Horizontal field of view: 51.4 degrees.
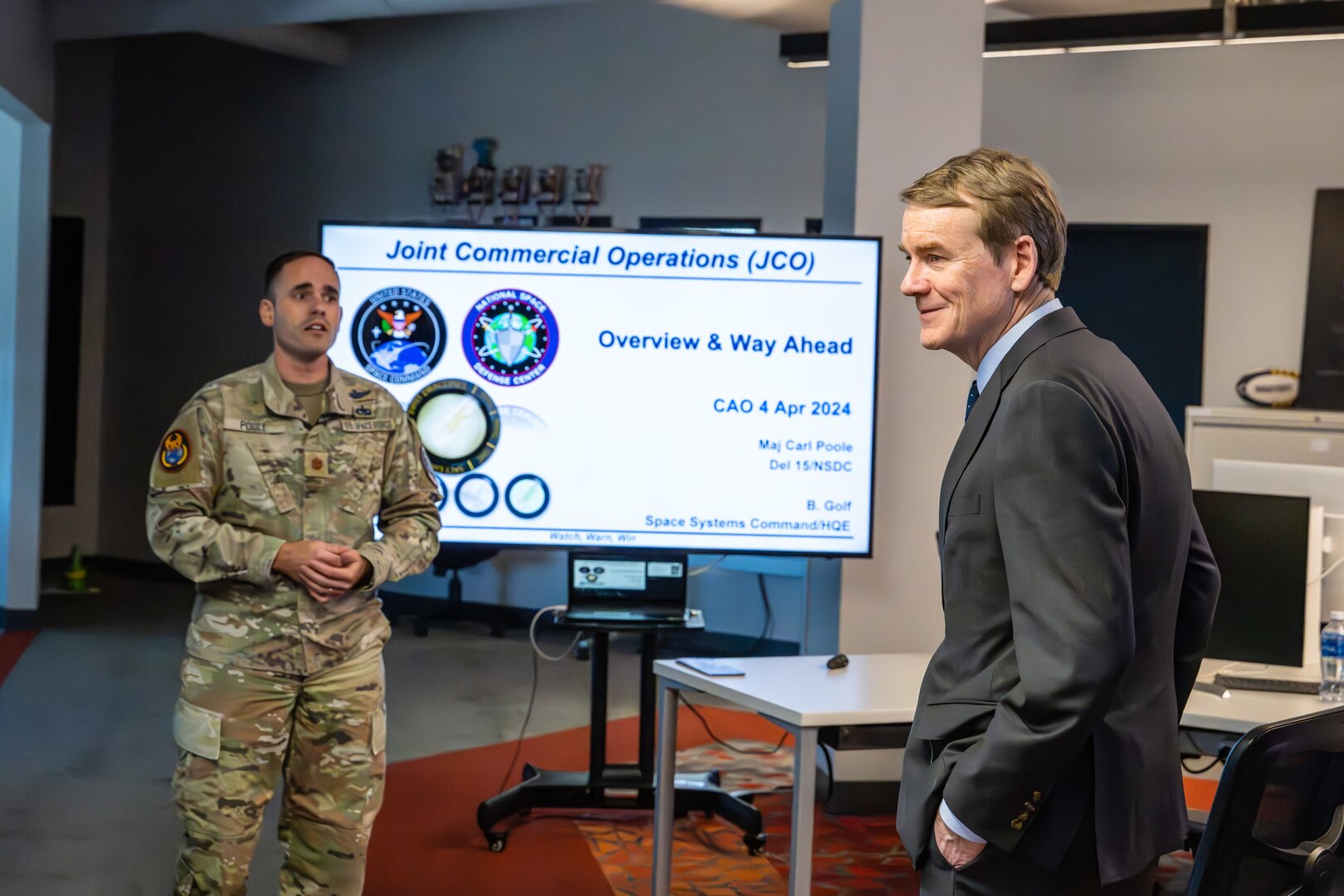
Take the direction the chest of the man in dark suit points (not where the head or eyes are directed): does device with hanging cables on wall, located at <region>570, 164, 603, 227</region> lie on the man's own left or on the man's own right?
on the man's own right

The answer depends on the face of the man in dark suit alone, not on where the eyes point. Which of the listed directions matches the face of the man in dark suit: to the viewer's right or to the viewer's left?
to the viewer's left

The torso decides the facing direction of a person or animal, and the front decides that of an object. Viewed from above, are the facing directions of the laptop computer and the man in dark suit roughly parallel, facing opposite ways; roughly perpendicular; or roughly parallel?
roughly perpendicular

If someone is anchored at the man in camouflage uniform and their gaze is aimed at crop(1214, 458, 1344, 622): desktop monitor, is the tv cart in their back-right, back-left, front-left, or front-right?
front-left

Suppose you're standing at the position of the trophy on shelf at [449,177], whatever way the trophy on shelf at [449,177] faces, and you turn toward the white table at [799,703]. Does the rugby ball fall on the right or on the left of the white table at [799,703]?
left

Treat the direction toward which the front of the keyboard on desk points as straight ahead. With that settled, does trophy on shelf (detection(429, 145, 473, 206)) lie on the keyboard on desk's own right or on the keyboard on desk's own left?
on the keyboard on desk's own right

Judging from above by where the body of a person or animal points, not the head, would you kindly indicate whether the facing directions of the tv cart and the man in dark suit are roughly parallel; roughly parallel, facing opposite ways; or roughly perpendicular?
roughly perpendicular

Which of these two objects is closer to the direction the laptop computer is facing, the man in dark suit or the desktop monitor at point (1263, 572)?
the man in dark suit

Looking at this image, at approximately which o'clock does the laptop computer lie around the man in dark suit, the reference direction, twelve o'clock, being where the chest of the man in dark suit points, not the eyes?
The laptop computer is roughly at 2 o'clock from the man in dark suit.

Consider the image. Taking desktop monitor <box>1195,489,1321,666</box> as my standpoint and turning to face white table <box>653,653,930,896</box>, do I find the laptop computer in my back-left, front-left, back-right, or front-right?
front-right

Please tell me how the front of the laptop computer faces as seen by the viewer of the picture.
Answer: facing the viewer

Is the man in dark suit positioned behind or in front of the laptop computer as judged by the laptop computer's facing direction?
in front

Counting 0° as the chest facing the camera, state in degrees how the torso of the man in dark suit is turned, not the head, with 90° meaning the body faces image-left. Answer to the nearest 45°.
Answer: approximately 90°

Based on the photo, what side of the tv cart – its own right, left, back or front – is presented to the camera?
front
